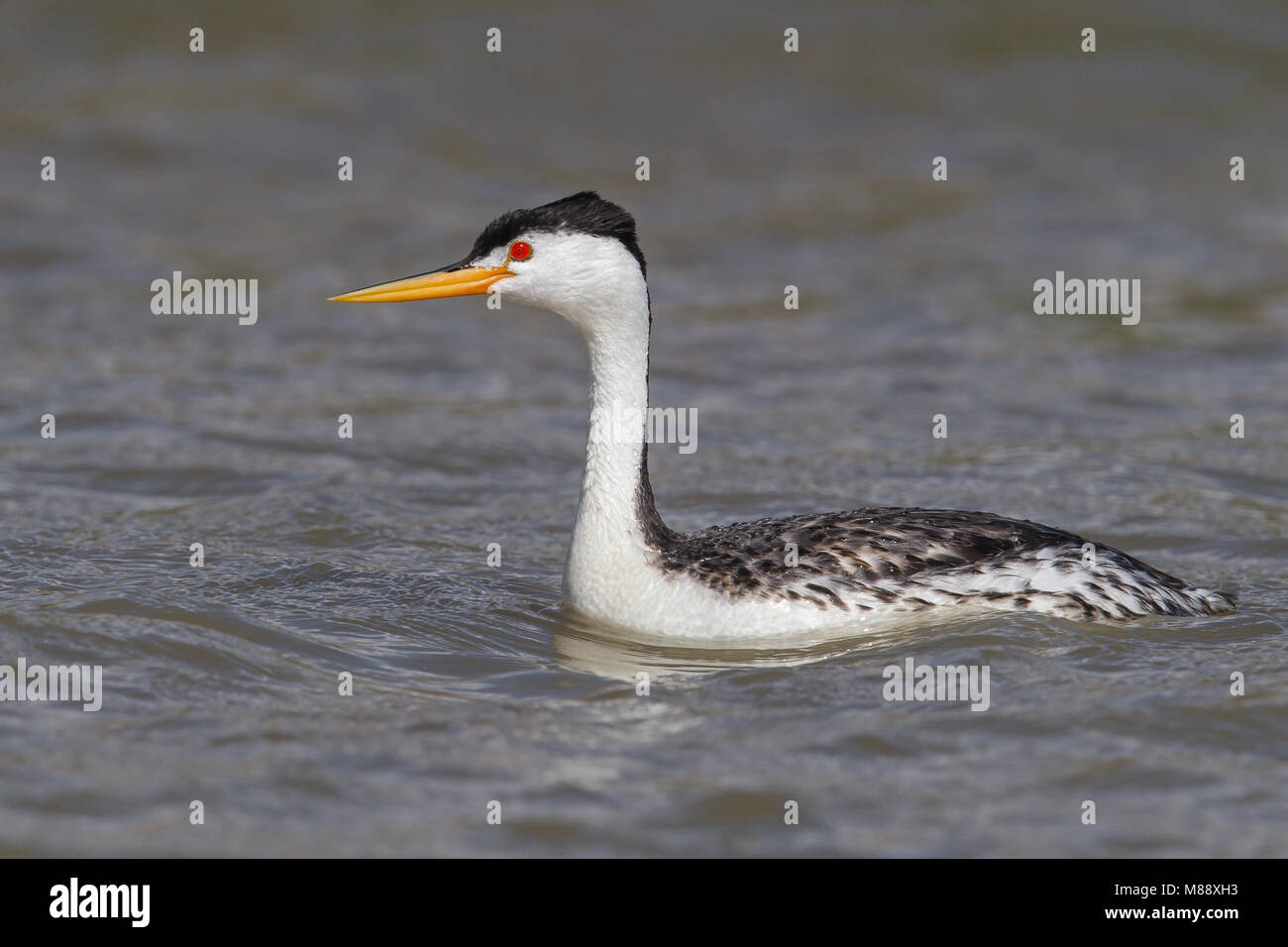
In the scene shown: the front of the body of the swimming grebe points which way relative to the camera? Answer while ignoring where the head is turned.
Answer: to the viewer's left
